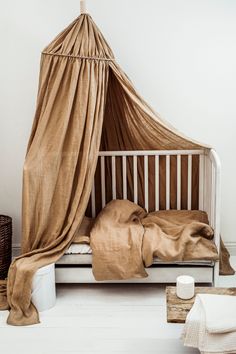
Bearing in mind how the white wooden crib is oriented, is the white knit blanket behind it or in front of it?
in front

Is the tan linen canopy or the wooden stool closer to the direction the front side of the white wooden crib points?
the wooden stool

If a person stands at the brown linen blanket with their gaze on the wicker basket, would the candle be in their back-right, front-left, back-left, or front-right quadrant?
back-left

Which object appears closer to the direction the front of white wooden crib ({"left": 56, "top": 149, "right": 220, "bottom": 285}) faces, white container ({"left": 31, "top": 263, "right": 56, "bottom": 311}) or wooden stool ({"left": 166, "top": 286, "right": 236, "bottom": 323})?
the wooden stool

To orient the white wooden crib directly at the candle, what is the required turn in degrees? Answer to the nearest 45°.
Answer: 0° — it already faces it
